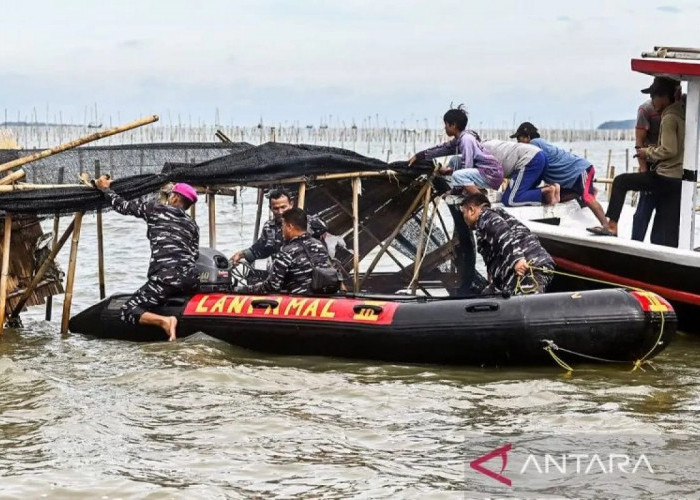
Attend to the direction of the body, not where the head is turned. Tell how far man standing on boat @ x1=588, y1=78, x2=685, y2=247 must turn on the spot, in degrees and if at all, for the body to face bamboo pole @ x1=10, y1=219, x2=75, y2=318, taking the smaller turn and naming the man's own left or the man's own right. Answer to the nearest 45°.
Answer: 0° — they already face it

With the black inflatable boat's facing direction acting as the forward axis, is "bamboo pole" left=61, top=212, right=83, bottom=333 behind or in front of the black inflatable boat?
behind

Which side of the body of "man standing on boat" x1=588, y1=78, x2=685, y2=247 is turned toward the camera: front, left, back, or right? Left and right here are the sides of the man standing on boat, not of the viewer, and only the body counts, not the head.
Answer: left

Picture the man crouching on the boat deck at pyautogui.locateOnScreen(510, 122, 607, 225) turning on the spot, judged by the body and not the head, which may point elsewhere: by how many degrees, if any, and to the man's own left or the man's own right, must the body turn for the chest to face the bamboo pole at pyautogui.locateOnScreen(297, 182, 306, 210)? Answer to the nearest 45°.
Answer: approximately 45° to the man's own left

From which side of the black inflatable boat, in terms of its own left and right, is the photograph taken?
right

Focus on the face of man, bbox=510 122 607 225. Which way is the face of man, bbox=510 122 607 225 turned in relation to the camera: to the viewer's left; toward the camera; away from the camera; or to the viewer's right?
to the viewer's left

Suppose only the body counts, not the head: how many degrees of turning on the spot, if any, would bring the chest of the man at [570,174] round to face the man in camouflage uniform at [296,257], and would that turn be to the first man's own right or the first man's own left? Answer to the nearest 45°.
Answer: approximately 45° to the first man's own left

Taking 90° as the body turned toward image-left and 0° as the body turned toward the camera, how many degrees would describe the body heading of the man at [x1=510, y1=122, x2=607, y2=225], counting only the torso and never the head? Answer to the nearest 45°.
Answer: approximately 90°

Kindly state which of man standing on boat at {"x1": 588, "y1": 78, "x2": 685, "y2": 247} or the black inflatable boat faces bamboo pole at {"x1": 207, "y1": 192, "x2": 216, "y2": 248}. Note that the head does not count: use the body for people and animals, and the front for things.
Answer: the man standing on boat
